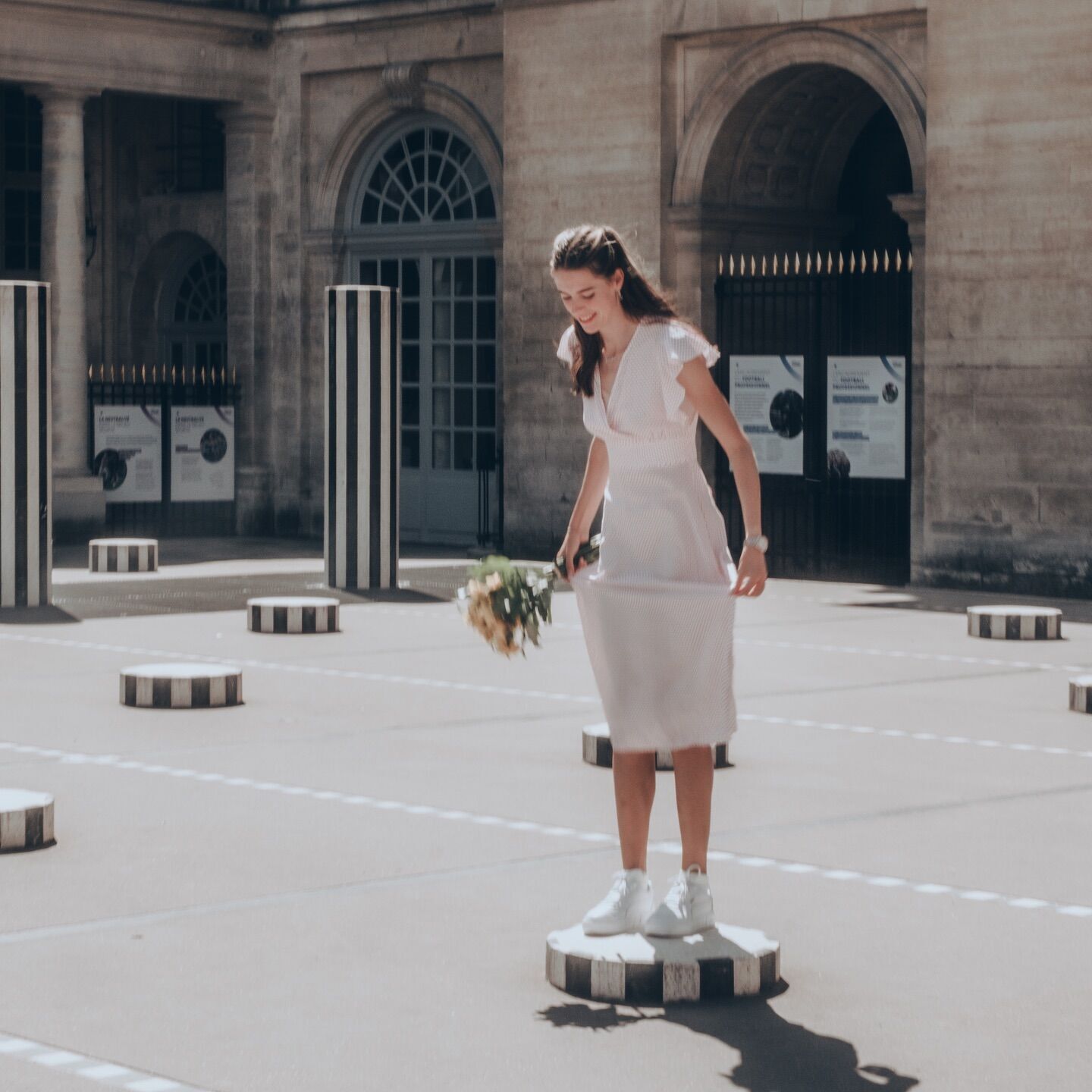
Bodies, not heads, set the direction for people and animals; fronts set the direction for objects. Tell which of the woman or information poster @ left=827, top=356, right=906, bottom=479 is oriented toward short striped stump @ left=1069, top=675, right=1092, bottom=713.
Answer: the information poster

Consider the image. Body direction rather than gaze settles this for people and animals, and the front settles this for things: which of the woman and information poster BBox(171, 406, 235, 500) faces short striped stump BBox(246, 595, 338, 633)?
the information poster

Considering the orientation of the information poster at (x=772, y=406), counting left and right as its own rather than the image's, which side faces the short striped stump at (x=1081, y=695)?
front

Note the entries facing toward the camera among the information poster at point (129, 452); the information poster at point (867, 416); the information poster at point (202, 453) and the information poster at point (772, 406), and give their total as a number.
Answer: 4

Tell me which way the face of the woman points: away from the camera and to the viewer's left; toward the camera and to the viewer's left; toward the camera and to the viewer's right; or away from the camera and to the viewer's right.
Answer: toward the camera and to the viewer's left

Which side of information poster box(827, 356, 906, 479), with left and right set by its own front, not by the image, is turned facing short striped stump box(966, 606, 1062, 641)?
front

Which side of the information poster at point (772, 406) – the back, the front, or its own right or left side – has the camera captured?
front

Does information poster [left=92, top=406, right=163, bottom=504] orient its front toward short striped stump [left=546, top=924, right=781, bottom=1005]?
yes

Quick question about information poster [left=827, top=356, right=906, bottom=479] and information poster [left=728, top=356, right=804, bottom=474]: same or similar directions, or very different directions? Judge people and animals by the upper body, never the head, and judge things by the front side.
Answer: same or similar directions

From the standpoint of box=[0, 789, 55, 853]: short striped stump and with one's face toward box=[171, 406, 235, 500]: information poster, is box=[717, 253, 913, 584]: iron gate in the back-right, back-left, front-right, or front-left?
front-right

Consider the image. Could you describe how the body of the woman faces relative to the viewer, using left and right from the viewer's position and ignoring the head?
facing the viewer and to the left of the viewer

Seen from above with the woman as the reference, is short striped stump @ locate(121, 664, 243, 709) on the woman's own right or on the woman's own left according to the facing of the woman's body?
on the woman's own right

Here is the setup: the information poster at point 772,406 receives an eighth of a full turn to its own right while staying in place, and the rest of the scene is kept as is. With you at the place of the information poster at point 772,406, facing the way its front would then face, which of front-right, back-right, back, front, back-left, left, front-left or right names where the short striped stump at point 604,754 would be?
front-left

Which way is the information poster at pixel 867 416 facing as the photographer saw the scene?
facing the viewer

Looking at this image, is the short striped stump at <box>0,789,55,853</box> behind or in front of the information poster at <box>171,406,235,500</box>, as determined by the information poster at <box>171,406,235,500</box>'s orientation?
in front
